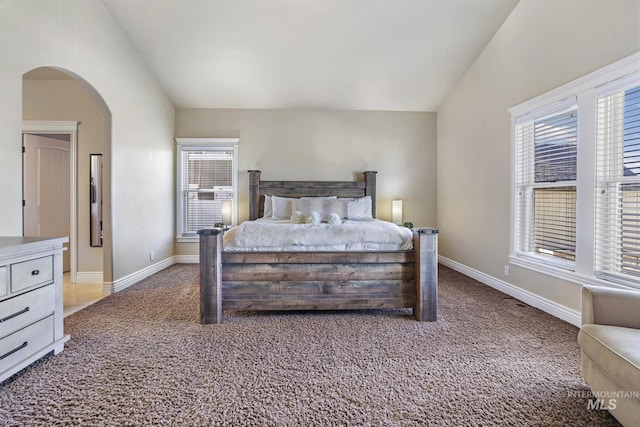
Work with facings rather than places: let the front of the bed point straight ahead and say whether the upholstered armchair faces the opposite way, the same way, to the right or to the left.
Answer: to the right

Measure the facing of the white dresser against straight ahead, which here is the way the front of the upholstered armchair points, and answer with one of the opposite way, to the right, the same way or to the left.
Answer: the opposite way

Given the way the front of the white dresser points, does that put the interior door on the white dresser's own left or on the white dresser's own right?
on the white dresser's own left

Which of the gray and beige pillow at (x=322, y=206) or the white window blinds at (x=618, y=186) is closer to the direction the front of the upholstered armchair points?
the gray and beige pillow

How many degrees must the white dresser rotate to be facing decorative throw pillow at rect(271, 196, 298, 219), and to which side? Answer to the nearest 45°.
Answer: approximately 90° to its left

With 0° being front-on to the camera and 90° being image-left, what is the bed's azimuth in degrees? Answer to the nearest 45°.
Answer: approximately 0°

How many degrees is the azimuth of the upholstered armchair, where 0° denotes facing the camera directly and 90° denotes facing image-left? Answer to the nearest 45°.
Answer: approximately 45°

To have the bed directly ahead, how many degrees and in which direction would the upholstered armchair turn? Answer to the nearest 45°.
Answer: approximately 45° to its right

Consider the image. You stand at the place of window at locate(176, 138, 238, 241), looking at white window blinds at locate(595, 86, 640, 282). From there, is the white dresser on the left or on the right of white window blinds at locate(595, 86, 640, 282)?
right

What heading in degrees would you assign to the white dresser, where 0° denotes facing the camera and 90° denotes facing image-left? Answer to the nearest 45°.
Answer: approximately 315°

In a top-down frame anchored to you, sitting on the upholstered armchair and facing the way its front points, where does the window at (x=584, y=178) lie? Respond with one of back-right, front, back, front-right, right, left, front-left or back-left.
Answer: back-right

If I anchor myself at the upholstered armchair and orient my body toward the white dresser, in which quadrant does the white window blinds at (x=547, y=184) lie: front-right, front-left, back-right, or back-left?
back-right

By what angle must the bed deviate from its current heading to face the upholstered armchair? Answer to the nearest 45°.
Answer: approximately 45° to its left

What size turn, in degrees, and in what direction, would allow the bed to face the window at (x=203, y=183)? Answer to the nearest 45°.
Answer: approximately 135° to its right
